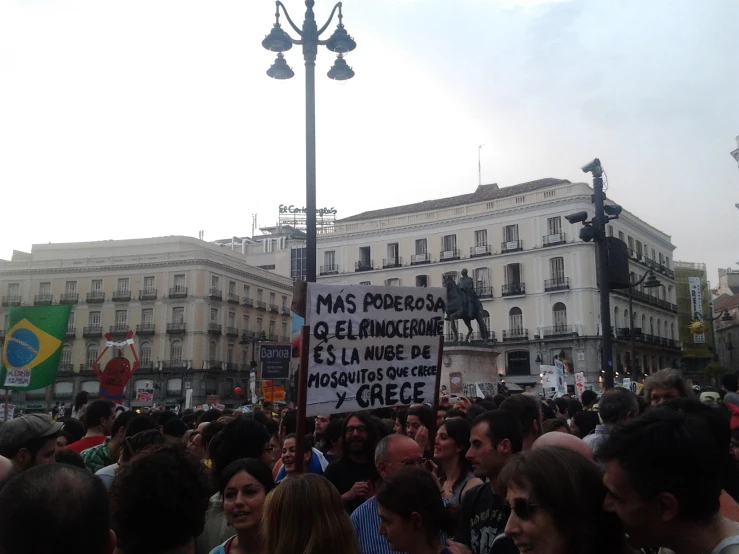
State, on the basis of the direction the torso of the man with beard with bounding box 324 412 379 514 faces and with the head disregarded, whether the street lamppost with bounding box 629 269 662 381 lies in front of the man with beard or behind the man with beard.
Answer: behind

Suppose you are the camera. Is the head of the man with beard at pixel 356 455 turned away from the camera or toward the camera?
toward the camera

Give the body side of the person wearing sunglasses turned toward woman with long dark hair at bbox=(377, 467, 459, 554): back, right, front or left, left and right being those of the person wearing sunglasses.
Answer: right

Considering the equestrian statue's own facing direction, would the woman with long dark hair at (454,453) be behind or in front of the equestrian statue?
in front

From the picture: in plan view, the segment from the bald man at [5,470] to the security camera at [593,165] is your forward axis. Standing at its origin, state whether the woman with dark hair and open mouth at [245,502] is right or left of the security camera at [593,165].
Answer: right

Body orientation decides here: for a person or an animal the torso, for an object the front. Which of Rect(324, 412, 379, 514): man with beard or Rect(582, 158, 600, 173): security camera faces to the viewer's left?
the security camera

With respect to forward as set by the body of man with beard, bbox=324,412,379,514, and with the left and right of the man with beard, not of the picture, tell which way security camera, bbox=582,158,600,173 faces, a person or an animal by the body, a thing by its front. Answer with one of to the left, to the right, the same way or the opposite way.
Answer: to the right

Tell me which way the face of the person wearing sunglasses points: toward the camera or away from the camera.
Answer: toward the camera

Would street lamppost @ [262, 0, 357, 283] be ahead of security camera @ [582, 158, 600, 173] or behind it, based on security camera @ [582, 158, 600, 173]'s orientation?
ahead

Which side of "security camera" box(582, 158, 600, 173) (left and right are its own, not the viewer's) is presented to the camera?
left

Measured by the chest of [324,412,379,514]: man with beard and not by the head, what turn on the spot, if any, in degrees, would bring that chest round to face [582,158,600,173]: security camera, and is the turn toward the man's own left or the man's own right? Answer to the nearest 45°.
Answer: approximately 135° to the man's own left

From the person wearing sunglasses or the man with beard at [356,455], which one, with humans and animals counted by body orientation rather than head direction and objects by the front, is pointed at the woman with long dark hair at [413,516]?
the man with beard

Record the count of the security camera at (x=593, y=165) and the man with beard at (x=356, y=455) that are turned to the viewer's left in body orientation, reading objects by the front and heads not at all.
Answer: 1

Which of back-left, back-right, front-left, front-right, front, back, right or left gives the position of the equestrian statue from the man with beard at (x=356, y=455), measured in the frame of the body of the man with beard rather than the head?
back
